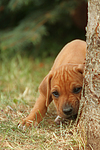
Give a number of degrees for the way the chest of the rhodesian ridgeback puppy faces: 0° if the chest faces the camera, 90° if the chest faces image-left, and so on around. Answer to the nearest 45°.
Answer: approximately 0°
